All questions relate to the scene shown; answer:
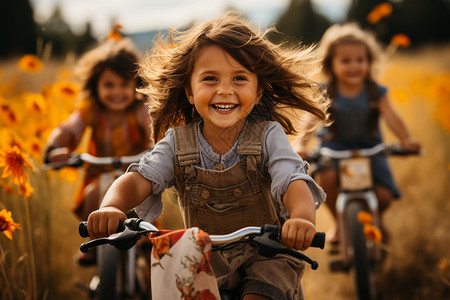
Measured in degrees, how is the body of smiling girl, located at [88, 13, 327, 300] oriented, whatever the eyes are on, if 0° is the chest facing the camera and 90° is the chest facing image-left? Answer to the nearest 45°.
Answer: approximately 0°

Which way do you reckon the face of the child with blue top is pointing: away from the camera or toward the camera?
toward the camera

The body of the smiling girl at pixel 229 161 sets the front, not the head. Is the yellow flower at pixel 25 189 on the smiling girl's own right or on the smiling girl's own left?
on the smiling girl's own right

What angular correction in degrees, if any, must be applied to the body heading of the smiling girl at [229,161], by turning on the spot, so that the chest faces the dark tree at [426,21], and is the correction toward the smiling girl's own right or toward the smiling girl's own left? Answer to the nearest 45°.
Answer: approximately 135° to the smiling girl's own left

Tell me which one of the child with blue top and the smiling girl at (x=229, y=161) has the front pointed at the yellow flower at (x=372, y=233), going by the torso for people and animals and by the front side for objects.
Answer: the child with blue top

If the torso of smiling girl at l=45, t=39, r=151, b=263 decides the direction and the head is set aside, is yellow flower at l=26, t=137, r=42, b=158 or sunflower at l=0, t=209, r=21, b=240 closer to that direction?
the sunflower

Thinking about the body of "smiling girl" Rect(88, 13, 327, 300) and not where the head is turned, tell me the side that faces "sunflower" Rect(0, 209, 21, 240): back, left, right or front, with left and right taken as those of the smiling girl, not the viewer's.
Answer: right

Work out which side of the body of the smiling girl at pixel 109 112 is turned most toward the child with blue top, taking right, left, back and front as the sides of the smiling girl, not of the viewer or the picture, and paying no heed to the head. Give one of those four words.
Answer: left

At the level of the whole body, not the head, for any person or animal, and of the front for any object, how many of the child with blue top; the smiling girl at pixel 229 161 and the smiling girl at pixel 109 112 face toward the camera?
3

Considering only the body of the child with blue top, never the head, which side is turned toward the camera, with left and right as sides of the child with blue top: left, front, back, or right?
front

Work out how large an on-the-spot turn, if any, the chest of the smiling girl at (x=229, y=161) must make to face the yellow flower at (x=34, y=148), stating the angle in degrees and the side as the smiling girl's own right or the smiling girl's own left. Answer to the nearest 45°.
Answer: approximately 135° to the smiling girl's own right

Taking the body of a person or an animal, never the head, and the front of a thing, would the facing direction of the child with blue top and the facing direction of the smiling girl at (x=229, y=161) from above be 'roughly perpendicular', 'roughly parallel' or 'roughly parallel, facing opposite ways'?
roughly parallel

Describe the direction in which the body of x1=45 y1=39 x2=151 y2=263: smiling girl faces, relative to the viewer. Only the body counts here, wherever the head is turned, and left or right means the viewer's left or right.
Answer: facing the viewer

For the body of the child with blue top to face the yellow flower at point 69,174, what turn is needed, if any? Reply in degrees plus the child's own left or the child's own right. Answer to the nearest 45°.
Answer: approximately 45° to the child's own right
